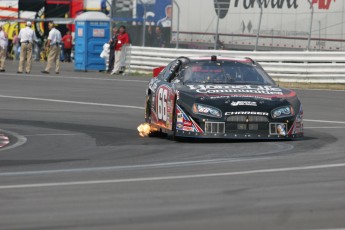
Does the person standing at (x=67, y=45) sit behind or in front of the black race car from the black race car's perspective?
behind

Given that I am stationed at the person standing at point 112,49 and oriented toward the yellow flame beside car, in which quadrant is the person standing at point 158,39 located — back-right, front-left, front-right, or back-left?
back-left

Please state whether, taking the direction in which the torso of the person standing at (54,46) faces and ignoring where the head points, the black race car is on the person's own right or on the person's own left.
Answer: on the person's own left

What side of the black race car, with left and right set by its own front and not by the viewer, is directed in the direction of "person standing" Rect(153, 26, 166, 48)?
back

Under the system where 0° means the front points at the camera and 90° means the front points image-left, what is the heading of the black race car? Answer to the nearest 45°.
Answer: approximately 0°

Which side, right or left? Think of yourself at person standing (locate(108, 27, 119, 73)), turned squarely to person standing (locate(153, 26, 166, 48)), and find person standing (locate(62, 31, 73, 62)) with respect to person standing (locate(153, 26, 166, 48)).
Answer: left

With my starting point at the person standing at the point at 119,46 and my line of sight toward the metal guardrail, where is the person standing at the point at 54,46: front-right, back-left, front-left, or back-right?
back-right
